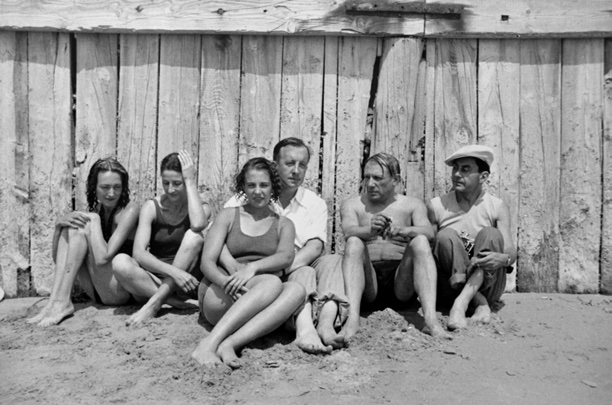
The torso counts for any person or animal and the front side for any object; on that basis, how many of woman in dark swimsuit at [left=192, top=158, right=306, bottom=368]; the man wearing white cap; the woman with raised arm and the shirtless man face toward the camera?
4

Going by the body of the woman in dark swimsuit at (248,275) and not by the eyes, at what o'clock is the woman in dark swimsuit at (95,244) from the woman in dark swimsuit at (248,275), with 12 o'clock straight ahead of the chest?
the woman in dark swimsuit at (95,244) is roughly at 4 o'clock from the woman in dark swimsuit at (248,275).

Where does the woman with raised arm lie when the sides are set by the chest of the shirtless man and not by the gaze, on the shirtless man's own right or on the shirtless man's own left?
on the shirtless man's own right

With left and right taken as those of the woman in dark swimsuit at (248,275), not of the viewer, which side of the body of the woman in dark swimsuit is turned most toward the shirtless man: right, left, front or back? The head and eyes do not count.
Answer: left

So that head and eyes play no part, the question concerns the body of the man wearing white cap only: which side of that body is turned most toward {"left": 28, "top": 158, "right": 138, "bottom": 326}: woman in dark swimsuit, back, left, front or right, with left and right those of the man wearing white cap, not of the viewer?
right

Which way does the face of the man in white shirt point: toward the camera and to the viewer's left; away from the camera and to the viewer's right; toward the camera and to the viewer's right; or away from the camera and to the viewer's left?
toward the camera and to the viewer's right

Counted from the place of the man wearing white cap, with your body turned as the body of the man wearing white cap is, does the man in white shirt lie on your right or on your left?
on your right

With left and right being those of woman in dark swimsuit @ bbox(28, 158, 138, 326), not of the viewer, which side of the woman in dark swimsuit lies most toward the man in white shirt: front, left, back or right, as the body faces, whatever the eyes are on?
left

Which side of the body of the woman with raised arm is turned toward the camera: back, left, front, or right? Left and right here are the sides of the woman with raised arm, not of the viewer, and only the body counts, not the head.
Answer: front

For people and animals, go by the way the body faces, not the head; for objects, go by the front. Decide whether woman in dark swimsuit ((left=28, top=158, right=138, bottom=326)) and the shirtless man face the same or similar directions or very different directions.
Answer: same or similar directions

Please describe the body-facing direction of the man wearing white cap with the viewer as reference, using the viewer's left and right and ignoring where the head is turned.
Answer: facing the viewer

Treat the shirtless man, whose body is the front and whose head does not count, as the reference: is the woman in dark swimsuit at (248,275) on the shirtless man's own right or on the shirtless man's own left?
on the shirtless man's own right
